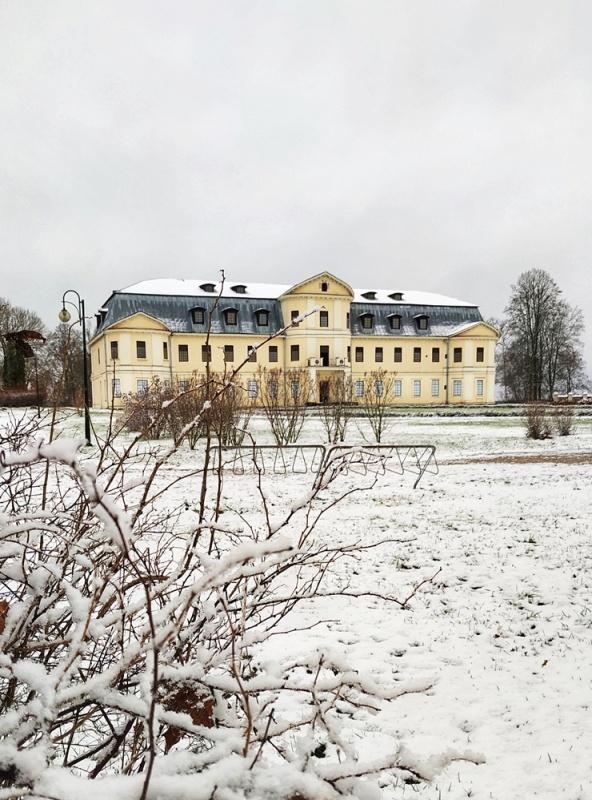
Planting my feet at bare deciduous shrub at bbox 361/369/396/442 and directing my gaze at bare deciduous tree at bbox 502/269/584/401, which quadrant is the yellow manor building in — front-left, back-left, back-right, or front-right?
front-left

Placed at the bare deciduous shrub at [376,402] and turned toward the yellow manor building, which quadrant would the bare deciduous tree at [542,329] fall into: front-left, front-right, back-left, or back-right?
front-right

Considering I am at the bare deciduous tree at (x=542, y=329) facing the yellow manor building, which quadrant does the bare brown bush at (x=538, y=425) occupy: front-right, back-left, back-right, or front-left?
front-left

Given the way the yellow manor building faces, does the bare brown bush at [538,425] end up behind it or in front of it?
in front

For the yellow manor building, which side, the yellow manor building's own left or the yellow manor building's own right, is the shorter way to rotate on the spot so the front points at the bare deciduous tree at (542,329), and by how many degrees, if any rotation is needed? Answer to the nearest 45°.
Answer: approximately 90° to the yellow manor building's own left

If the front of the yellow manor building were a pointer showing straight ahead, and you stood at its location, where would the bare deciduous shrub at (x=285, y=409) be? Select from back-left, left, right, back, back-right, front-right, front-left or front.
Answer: front

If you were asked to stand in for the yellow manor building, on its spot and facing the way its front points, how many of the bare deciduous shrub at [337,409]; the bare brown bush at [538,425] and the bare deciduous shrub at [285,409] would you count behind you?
0

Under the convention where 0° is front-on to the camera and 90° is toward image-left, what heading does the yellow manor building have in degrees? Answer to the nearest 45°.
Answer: approximately 0°

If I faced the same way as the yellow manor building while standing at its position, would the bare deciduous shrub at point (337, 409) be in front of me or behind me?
in front

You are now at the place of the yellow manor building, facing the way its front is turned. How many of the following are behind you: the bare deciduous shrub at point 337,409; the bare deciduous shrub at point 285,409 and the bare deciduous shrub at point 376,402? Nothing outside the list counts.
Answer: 0

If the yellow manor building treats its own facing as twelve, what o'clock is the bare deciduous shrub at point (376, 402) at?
The bare deciduous shrub is roughly at 12 o'clock from the yellow manor building.
